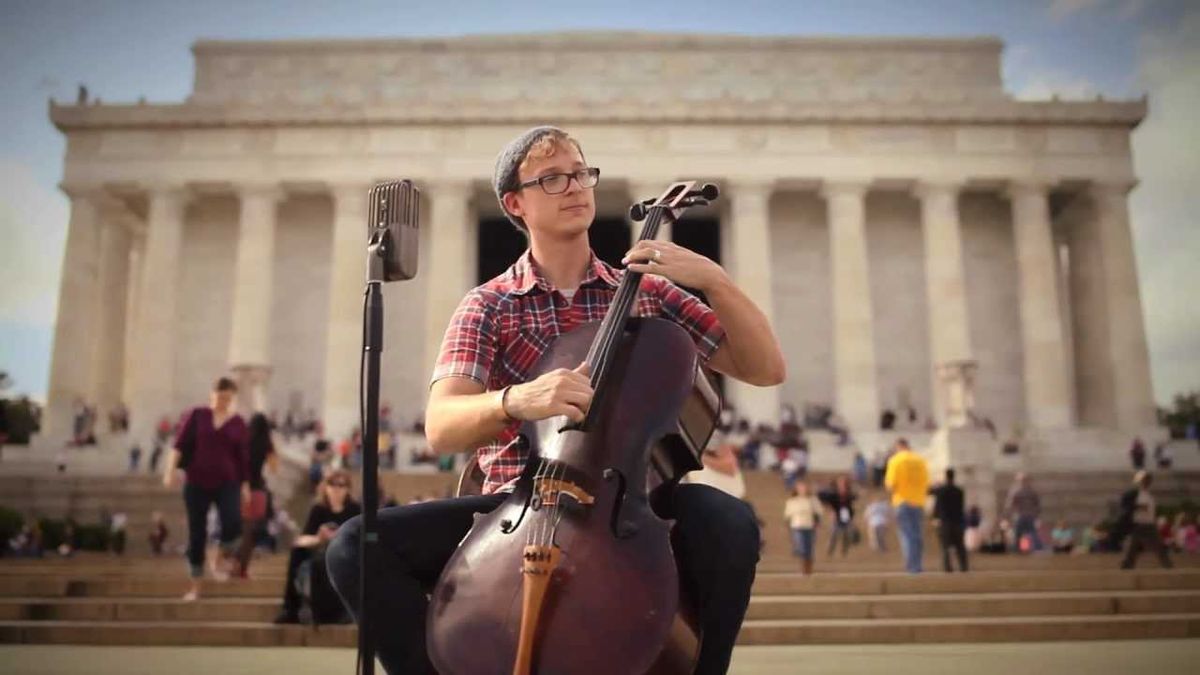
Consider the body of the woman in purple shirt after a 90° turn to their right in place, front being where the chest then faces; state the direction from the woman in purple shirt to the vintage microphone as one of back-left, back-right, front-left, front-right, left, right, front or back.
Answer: left

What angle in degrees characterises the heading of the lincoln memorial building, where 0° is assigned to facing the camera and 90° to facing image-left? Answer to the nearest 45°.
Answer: approximately 0°

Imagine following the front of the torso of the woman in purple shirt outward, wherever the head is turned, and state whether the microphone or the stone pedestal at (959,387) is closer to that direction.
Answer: the microphone

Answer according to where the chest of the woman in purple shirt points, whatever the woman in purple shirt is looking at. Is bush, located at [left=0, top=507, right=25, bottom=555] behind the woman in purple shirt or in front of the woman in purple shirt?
behind

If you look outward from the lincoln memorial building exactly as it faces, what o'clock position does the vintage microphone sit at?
The vintage microphone is roughly at 12 o'clock from the lincoln memorial building.

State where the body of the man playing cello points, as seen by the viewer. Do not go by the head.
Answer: toward the camera

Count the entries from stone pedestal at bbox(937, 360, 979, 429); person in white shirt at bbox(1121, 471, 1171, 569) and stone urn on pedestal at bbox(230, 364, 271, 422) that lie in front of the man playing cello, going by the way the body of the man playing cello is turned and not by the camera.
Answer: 0

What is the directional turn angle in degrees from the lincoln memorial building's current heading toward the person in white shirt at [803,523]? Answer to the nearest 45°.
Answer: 0° — it already faces them

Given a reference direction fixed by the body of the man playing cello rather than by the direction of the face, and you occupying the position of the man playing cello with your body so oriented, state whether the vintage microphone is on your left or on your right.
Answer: on your right

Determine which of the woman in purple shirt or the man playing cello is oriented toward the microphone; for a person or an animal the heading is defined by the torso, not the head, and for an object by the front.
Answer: the woman in purple shirt

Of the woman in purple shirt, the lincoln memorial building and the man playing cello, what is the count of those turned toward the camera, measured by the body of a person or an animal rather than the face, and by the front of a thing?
3

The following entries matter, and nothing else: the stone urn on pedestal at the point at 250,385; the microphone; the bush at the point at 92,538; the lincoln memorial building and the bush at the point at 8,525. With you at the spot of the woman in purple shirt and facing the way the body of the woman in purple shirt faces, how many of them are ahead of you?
1

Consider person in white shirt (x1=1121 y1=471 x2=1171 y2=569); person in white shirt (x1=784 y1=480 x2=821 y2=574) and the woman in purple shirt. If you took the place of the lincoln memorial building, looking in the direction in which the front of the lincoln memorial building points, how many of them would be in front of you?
3

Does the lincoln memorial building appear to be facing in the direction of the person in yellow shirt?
yes

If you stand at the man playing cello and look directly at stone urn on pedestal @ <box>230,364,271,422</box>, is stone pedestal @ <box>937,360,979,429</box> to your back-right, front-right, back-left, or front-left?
front-right

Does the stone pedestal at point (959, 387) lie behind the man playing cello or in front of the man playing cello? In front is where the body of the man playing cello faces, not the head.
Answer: behind

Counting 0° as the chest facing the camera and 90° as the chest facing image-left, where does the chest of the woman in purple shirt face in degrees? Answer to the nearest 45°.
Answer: approximately 0°

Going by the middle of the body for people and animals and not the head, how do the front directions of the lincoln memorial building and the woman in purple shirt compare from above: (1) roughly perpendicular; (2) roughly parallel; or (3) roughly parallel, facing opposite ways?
roughly parallel

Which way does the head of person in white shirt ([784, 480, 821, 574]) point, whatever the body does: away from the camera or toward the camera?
toward the camera

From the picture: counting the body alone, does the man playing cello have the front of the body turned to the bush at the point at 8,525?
no

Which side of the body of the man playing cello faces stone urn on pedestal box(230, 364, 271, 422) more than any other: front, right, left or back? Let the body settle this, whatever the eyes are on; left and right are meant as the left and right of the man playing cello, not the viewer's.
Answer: back

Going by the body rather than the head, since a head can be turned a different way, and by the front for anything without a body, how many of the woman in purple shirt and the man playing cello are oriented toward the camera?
2
